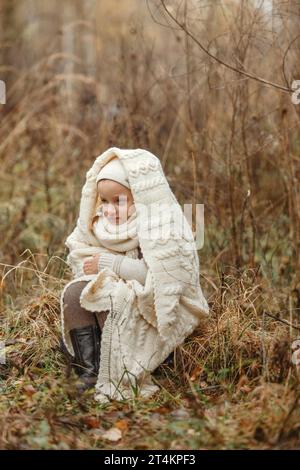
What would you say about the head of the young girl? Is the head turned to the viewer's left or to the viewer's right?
to the viewer's left

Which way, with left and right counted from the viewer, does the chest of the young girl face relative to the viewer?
facing the viewer and to the left of the viewer
